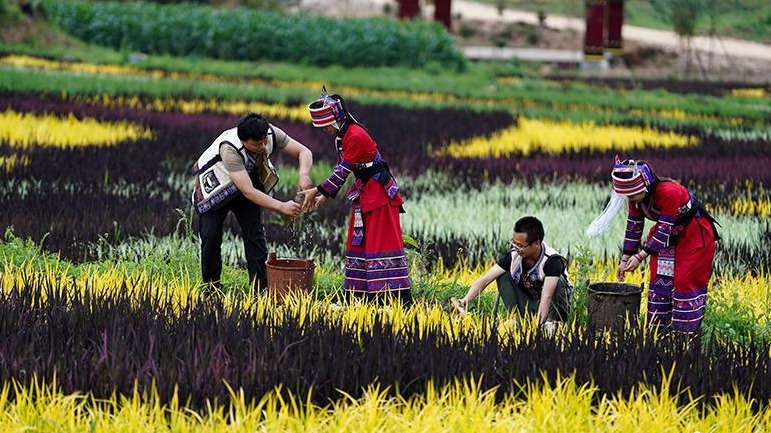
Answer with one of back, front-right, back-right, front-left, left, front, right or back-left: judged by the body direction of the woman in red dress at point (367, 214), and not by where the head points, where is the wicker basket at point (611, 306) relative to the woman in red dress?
back-left

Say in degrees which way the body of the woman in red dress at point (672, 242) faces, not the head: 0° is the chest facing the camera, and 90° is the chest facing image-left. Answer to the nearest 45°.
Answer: approximately 45°

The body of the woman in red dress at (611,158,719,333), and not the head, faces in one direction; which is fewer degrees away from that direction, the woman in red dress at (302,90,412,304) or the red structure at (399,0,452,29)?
the woman in red dress

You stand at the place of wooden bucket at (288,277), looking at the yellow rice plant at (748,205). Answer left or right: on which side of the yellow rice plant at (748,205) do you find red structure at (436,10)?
left

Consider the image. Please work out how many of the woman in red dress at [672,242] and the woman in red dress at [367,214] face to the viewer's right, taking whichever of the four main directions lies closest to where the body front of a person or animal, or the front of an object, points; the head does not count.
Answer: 0

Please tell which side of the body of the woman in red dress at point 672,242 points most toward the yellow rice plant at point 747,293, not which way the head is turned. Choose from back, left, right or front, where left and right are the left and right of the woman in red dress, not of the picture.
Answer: back

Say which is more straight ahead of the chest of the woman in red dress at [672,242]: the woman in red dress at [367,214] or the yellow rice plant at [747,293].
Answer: the woman in red dress

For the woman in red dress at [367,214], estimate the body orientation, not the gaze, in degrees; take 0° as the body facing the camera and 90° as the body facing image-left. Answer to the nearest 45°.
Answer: approximately 90°

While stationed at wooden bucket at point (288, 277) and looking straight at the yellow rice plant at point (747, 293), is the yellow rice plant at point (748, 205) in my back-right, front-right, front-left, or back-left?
front-left

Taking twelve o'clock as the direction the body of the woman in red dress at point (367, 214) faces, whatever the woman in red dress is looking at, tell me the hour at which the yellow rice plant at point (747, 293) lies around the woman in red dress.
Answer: The yellow rice plant is roughly at 6 o'clock from the woman in red dress.

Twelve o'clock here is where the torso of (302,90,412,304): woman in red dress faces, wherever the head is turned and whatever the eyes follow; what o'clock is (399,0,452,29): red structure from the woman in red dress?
The red structure is roughly at 3 o'clock from the woman in red dress.
